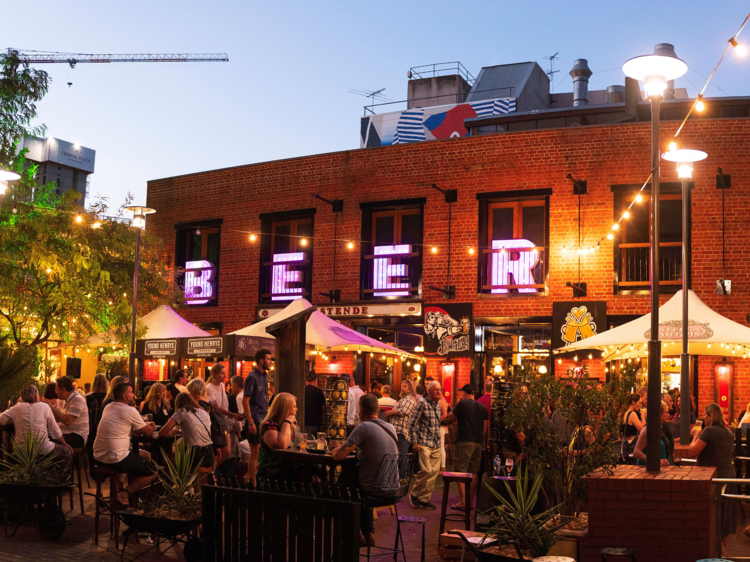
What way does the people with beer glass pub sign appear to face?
toward the camera

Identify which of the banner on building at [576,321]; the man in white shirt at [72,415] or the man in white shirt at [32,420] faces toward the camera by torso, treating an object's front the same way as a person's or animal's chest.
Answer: the banner on building

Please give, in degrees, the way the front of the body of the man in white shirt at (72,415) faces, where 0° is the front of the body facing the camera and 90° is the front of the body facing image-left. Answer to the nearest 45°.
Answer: approximately 90°

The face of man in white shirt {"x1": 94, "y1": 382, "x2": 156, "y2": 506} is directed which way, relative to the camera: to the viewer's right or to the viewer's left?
to the viewer's right

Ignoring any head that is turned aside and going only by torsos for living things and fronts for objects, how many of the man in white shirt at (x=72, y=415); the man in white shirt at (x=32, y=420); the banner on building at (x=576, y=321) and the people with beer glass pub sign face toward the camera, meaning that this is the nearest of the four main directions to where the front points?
2

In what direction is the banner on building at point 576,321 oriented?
toward the camera

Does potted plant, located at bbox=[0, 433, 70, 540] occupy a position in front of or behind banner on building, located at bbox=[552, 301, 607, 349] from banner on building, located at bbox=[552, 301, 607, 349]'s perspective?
in front

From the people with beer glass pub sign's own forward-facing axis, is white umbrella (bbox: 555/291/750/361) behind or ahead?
ahead

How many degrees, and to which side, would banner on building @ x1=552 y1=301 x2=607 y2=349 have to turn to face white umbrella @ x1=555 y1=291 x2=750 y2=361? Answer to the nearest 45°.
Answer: approximately 45° to its left

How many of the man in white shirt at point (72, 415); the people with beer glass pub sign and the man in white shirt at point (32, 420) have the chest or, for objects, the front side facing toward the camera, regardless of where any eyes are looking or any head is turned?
1

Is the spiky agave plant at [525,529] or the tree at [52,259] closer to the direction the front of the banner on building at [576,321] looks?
the spiky agave plant
